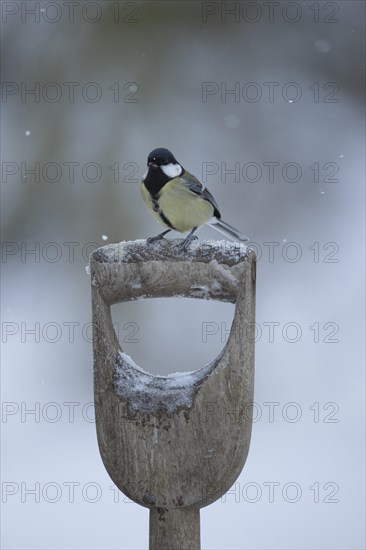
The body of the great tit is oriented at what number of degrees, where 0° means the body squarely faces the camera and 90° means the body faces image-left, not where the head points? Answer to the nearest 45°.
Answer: approximately 45°
